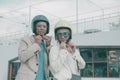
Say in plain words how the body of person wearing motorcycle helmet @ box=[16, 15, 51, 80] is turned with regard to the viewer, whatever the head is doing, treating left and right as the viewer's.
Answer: facing the viewer and to the right of the viewer

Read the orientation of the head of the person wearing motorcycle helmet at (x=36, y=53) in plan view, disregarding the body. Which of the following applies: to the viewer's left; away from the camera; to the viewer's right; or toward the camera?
toward the camera

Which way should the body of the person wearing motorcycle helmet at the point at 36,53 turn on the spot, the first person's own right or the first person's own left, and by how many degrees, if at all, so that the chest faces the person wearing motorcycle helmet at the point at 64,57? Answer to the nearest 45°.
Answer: approximately 45° to the first person's own left

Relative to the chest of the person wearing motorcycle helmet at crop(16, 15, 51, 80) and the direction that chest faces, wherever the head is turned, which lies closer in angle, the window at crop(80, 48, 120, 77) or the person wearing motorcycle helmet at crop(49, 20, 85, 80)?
the person wearing motorcycle helmet at crop(49, 20, 85, 80)

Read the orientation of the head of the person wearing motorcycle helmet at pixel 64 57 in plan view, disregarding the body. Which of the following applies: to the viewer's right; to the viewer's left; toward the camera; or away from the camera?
toward the camera

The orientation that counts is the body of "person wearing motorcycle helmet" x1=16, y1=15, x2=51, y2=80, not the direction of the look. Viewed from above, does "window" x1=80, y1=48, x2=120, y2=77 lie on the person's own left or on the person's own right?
on the person's own left
